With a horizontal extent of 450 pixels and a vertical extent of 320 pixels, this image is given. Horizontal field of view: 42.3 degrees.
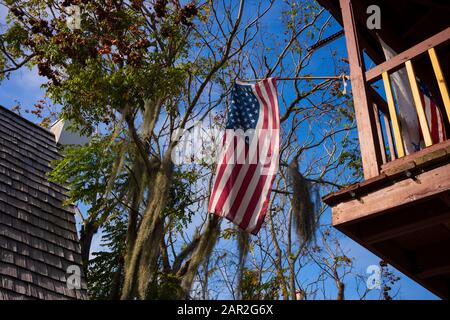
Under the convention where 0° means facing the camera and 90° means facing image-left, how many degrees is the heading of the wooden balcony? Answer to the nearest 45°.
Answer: approximately 45°

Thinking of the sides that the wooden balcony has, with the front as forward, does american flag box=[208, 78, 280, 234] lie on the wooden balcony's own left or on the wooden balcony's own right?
on the wooden balcony's own right
